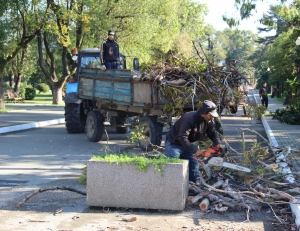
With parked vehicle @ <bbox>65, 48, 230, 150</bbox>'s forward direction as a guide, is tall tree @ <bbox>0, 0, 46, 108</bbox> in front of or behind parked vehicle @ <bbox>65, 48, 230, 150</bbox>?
in front

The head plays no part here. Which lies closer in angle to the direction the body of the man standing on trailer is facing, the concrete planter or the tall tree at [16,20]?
the concrete planter

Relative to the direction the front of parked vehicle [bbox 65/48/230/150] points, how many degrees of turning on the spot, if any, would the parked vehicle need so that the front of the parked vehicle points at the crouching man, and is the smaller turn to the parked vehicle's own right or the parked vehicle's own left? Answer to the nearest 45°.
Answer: approximately 135° to the parked vehicle's own left

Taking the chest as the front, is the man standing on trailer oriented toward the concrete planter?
yes

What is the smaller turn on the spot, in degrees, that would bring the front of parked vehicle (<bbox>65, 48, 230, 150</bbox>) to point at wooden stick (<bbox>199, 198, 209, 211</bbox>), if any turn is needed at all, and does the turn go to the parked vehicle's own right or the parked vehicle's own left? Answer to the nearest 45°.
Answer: approximately 135° to the parked vehicle's own left

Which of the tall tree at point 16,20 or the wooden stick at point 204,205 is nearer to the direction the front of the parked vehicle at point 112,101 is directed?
the tall tree

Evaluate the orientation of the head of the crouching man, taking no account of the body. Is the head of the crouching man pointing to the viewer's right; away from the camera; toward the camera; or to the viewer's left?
to the viewer's right
